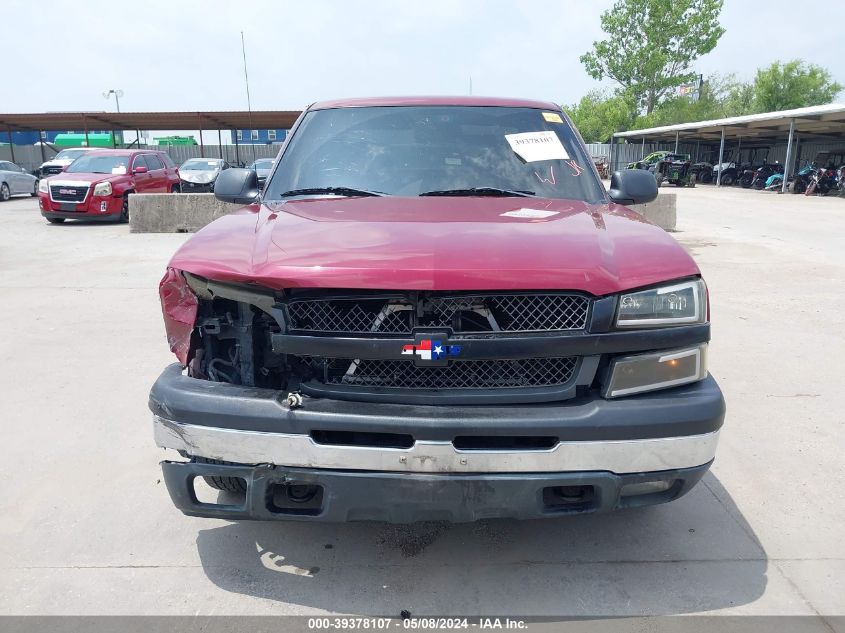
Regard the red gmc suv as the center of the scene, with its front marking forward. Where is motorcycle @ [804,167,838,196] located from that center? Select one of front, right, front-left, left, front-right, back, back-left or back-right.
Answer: back-left

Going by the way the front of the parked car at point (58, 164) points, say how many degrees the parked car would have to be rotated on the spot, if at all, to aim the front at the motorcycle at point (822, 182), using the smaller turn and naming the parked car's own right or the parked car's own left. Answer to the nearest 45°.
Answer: approximately 135° to the parked car's own left

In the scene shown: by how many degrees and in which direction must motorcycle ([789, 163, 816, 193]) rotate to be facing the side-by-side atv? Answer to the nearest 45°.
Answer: approximately 90° to its right

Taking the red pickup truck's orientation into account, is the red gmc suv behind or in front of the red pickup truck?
behind

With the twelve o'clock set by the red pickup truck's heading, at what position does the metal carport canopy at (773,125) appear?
The metal carport canopy is roughly at 7 o'clock from the red pickup truck.

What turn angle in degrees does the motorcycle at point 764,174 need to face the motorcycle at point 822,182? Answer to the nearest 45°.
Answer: approximately 90° to its left

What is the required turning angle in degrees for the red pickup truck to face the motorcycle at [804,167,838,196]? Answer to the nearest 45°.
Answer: approximately 135° to its left

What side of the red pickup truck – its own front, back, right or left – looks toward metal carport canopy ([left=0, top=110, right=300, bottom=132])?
back

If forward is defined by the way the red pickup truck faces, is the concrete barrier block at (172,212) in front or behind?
behind

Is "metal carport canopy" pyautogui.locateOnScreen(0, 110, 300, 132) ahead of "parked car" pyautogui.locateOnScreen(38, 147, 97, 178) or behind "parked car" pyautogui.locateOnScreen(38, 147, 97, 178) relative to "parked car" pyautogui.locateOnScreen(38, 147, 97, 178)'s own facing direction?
behind

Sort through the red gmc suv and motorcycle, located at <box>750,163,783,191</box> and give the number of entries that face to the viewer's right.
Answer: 0
